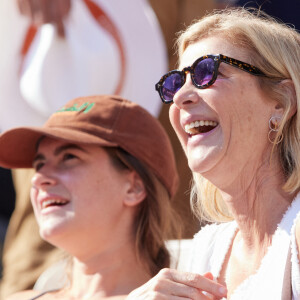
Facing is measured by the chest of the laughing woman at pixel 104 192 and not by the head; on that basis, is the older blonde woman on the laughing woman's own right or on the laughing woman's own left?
on the laughing woman's own left

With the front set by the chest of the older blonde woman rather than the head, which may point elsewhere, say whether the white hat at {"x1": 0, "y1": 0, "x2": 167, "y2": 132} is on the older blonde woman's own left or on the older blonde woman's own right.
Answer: on the older blonde woman's own right

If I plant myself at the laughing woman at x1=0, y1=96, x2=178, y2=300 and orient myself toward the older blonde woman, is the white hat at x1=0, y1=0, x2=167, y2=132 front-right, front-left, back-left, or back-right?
back-left

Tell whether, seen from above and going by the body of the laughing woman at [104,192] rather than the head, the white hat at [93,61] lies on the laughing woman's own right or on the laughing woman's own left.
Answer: on the laughing woman's own right

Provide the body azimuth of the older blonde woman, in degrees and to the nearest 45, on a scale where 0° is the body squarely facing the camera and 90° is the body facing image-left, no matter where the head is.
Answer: approximately 45°

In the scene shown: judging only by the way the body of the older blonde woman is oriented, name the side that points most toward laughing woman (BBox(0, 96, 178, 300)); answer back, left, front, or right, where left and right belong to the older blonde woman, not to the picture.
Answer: right

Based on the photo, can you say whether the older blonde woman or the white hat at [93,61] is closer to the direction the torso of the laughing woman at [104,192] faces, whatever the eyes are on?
the older blonde woman

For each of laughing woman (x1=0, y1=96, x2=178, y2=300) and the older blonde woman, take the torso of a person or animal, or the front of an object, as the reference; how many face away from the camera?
0

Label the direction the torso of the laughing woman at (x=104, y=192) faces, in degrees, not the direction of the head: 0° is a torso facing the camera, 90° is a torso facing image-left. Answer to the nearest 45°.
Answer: approximately 45°
